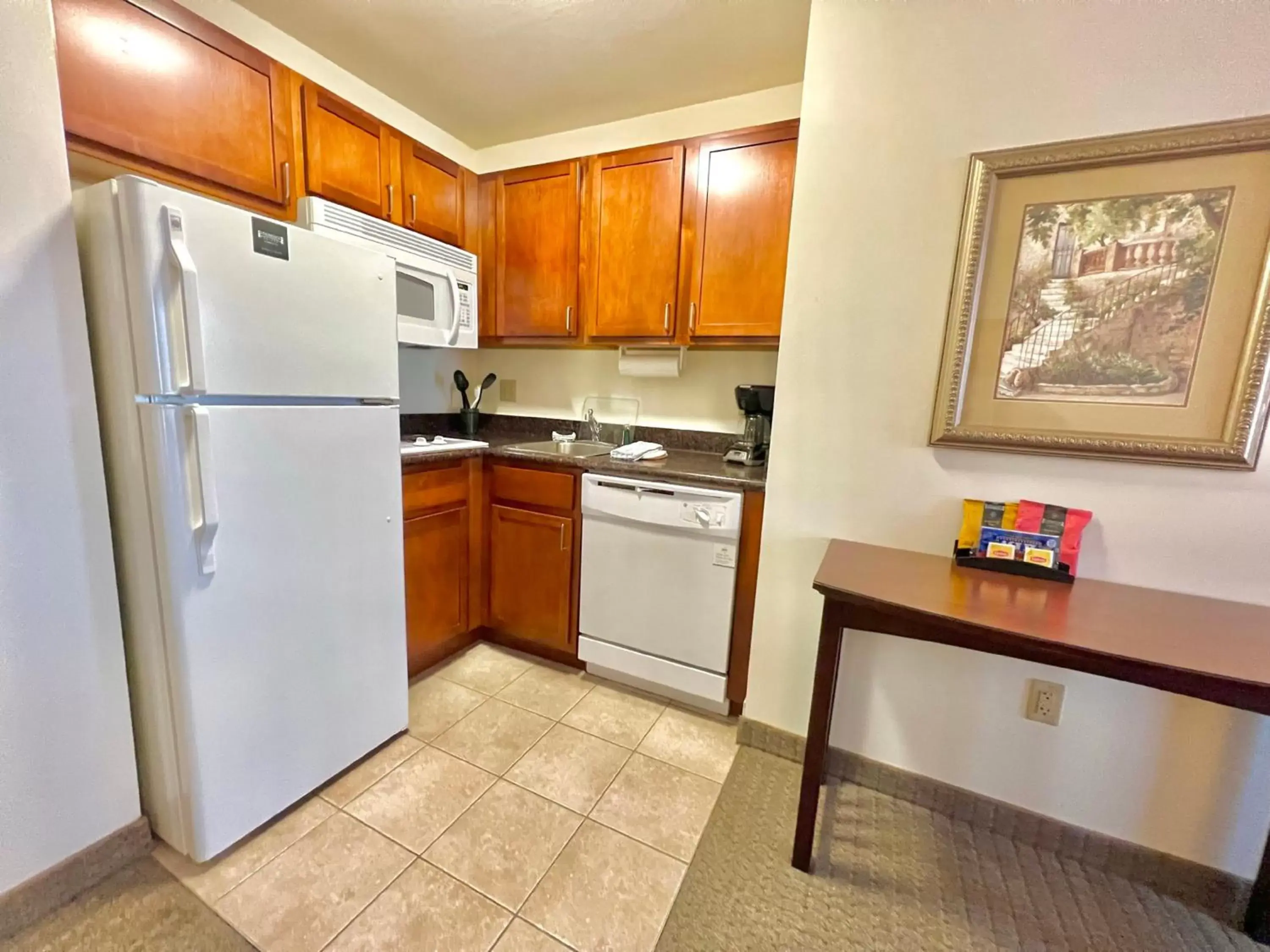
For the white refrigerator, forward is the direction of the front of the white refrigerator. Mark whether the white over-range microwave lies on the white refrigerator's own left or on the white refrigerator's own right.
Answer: on the white refrigerator's own left

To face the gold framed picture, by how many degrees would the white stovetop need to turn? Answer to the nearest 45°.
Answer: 0° — it already faces it

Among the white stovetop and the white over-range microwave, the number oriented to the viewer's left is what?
0

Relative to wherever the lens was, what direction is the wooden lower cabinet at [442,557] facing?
facing the viewer and to the right of the viewer

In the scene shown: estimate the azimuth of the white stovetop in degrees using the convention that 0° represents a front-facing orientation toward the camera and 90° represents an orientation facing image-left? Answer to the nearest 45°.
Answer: approximately 315°

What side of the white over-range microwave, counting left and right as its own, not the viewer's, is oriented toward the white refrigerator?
right

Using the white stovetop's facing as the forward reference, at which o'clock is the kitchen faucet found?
The kitchen faucet is roughly at 10 o'clock from the white stovetop.

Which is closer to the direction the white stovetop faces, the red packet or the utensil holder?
the red packet

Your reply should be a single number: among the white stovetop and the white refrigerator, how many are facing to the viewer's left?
0

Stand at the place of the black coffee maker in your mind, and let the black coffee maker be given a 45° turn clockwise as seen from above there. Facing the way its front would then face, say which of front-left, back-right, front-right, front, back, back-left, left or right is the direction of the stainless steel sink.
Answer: front

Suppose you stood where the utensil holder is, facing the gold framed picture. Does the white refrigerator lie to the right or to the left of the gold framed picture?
right

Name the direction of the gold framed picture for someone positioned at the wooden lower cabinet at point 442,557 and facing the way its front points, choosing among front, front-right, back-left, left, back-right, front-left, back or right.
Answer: front

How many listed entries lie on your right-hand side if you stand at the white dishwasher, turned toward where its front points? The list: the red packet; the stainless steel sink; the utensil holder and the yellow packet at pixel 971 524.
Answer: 2
